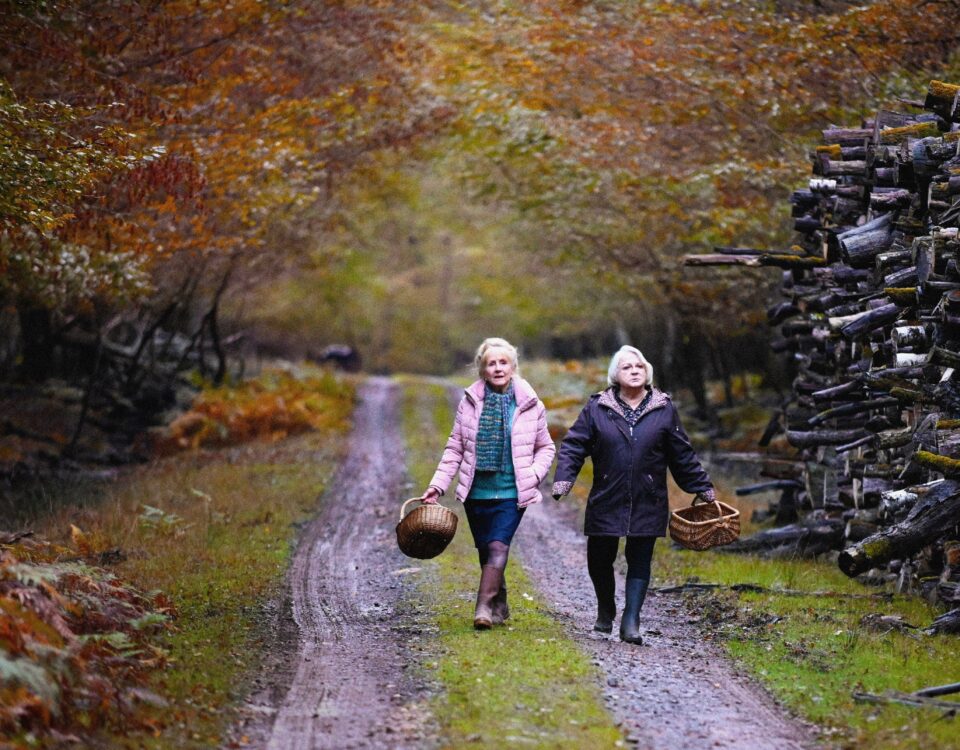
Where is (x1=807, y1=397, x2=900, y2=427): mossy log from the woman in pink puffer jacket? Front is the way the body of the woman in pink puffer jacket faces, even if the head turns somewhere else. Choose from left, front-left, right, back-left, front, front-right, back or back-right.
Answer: back-left

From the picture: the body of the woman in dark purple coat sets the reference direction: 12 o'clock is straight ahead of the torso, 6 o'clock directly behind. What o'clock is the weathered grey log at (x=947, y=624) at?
The weathered grey log is roughly at 9 o'clock from the woman in dark purple coat.

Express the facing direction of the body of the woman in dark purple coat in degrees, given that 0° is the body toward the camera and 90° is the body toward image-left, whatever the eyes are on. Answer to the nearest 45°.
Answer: approximately 0°

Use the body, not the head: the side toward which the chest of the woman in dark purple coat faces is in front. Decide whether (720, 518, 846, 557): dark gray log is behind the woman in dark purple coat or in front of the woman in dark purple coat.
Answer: behind

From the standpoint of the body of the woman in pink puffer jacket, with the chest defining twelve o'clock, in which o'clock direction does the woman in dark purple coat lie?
The woman in dark purple coat is roughly at 9 o'clock from the woman in pink puffer jacket.

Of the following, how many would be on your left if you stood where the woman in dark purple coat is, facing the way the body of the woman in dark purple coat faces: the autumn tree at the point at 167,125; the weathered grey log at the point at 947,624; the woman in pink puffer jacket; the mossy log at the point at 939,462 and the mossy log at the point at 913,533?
3

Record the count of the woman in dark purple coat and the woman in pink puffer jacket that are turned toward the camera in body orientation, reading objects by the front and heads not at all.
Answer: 2

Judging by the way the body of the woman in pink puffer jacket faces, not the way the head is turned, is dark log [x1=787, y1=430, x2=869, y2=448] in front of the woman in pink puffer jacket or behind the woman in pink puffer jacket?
behind
